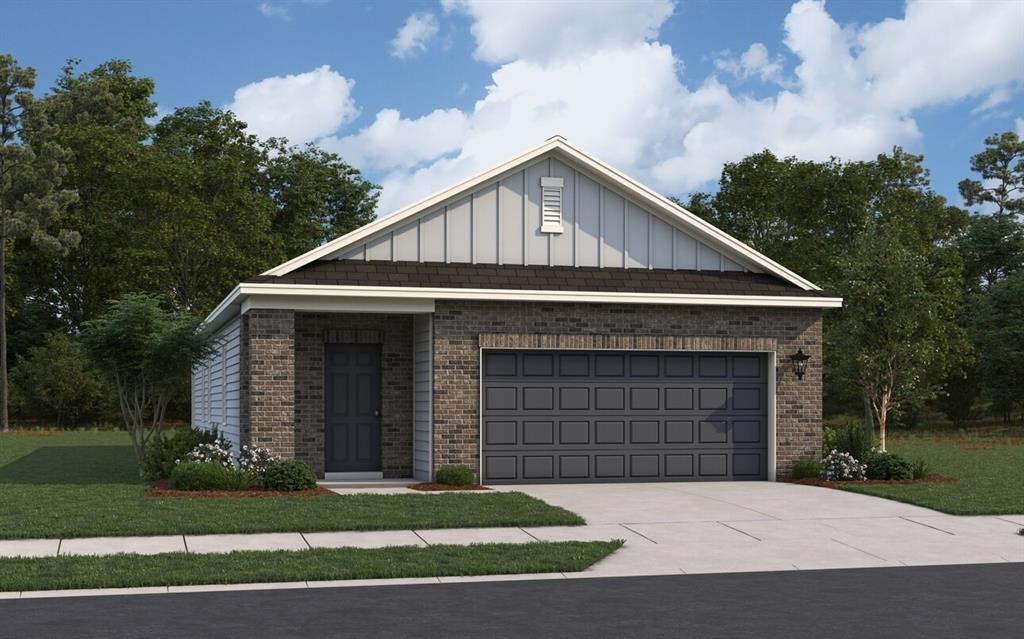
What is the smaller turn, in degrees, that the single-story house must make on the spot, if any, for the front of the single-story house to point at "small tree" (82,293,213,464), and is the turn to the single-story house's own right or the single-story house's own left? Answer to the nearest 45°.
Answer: approximately 90° to the single-story house's own right

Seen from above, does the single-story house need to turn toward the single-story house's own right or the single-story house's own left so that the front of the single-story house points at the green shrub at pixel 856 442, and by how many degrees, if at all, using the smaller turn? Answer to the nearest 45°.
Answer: approximately 90° to the single-story house's own left

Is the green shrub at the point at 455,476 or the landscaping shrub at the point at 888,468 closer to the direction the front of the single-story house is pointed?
the green shrub

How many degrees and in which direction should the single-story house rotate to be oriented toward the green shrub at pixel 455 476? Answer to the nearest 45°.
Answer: approximately 45° to its right

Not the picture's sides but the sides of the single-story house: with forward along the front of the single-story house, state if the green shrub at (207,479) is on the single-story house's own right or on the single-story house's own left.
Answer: on the single-story house's own right

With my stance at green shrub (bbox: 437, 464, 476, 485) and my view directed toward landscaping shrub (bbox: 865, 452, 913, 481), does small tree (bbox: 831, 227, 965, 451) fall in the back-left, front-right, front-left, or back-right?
front-left

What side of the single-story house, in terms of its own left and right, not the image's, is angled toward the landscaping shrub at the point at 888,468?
left

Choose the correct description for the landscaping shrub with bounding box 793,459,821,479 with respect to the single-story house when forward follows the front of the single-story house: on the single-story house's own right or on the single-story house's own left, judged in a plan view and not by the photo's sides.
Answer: on the single-story house's own left

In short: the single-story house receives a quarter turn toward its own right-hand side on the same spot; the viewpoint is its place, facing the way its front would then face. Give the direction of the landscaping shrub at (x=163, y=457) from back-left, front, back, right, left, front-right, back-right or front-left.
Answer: front

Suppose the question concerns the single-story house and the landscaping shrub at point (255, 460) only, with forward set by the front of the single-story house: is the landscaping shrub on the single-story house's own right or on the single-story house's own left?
on the single-story house's own right

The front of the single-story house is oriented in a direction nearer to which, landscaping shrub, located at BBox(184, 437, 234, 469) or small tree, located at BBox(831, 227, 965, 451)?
the landscaping shrub

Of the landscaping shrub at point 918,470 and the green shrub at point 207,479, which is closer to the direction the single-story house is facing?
the green shrub

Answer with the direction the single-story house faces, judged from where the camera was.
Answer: facing the viewer

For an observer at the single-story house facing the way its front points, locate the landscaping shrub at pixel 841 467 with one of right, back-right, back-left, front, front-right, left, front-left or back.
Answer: left

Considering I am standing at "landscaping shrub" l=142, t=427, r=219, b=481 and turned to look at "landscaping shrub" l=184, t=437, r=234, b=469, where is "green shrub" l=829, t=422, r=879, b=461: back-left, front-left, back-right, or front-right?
front-left

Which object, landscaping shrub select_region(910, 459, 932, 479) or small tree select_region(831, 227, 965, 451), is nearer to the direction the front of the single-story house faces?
the landscaping shrub
